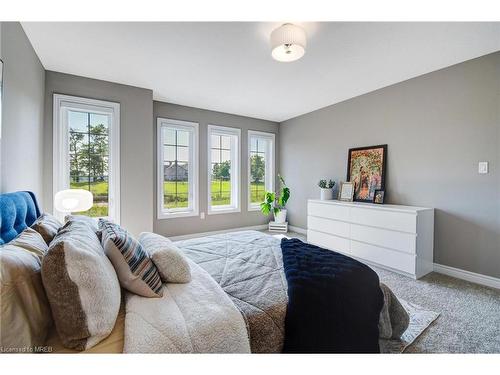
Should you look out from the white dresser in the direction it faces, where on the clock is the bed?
The bed is roughly at 11 o'clock from the white dresser.

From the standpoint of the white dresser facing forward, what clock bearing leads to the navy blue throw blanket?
The navy blue throw blanket is roughly at 11 o'clock from the white dresser.

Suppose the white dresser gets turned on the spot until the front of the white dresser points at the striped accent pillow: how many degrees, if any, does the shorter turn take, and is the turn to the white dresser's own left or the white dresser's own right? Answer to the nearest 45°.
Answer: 0° — it already faces it

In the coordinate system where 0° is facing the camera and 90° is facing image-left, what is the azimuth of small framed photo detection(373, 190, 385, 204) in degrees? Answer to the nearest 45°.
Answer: approximately 45°

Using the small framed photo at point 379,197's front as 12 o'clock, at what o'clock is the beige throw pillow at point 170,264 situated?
The beige throw pillow is roughly at 11 o'clock from the small framed photo.

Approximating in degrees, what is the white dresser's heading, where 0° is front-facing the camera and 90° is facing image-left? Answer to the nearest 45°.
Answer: approximately 45°
